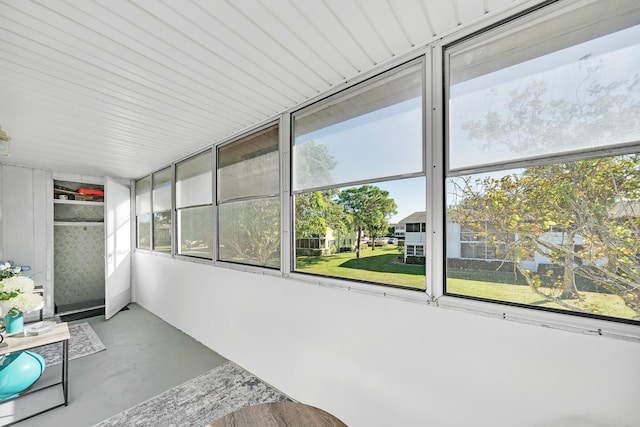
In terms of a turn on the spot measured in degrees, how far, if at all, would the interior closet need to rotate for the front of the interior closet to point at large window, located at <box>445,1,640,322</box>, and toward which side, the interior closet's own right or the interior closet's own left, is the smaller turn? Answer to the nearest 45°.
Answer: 0° — it already faces it

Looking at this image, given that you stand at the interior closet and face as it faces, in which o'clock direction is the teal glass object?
The teal glass object is roughly at 12 o'clock from the interior closet.

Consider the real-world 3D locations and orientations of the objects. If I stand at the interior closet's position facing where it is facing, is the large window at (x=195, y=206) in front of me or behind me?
in front

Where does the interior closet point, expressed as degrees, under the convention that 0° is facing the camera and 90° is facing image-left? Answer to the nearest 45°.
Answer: approximately 0°

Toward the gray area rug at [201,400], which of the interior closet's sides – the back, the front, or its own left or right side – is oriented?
front

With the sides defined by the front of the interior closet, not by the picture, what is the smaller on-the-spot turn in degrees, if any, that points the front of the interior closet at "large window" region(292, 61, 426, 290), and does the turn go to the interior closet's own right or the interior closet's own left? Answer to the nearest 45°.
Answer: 0° — it already faces it

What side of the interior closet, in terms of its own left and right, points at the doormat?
front

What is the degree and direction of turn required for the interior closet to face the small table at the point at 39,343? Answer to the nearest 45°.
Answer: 0° — it already faces it

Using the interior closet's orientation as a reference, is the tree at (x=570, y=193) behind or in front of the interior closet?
in front

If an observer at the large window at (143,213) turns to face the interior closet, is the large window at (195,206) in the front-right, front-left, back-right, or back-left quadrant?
back-left

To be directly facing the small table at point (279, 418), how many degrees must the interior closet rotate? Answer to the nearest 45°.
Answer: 0° — it already faces it
